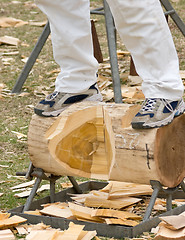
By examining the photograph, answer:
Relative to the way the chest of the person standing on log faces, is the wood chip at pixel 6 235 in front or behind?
in front

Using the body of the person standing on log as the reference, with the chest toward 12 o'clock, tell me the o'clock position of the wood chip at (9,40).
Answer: The wood chip is roughly at 4 o'clock from the person standing on log.

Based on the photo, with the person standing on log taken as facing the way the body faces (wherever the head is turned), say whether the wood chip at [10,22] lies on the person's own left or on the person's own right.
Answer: on the person's own right

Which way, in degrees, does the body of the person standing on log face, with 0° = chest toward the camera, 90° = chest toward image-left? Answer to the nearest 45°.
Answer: approximately 45°
